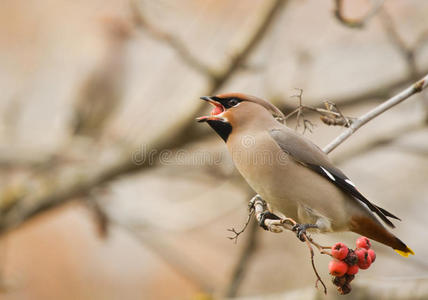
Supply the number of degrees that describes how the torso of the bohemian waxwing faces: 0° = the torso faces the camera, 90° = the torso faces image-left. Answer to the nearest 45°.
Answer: approximately 90°

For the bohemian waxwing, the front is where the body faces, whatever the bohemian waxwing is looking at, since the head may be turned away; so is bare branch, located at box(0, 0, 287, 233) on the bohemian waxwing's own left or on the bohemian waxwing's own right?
on the bohemian waxwing's own right
